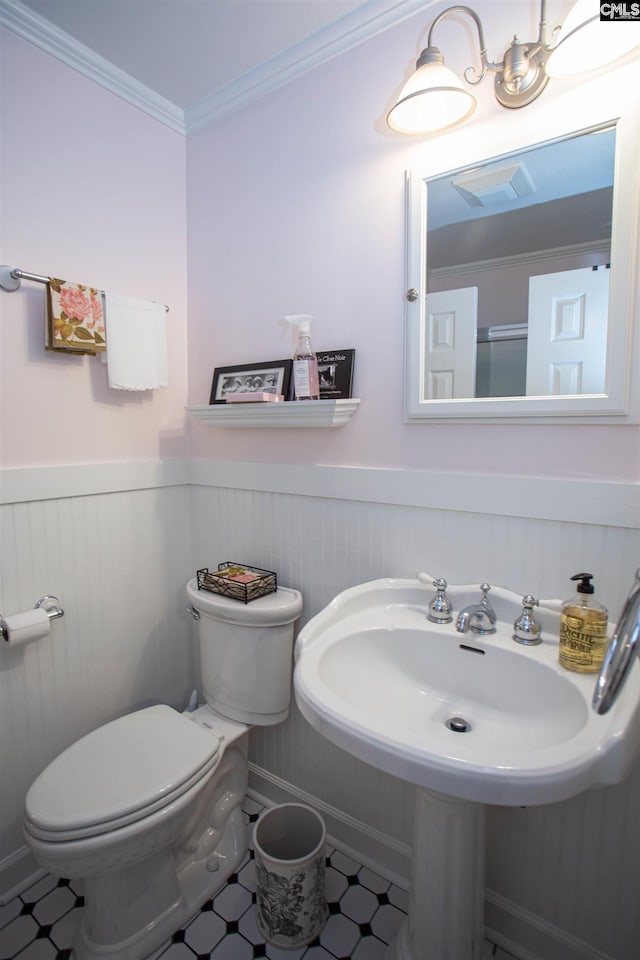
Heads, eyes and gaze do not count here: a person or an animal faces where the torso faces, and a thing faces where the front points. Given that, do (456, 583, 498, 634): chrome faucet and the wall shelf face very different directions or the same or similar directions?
same or similar directions

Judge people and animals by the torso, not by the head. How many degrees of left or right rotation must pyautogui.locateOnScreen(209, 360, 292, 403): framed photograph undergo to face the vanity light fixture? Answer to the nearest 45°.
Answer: approximately 90° to its left

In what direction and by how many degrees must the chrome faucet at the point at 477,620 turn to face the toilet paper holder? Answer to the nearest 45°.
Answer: approximately 45° to its right

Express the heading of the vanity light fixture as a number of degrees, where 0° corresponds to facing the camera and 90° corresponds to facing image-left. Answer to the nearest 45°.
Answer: approximately 45°

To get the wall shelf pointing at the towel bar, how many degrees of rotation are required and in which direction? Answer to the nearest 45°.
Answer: approximately 45° to its right

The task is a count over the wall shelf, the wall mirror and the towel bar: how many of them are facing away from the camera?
0

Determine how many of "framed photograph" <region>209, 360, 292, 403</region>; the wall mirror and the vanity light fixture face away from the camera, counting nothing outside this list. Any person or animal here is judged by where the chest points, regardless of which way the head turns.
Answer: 0

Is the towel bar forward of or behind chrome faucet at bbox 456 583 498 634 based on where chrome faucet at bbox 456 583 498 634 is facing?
forward

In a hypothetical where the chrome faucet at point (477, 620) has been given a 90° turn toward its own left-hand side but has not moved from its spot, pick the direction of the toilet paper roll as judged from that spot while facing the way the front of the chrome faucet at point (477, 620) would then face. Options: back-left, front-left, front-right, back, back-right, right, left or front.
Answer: back-right

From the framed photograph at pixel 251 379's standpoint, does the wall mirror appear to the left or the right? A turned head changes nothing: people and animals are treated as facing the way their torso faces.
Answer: on its left
